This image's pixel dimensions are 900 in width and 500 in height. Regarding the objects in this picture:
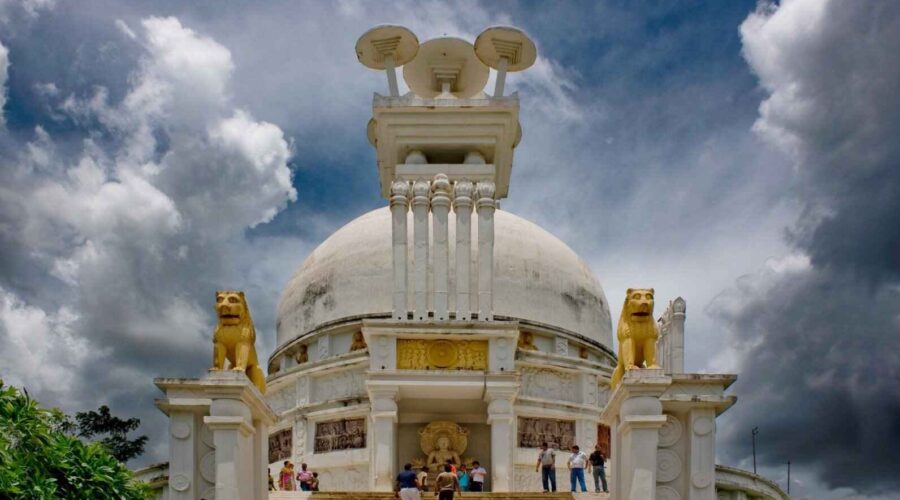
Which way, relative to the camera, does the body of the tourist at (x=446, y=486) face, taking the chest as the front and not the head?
away from the camera

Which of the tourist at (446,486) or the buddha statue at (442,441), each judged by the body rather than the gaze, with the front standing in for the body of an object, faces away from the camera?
the tourist

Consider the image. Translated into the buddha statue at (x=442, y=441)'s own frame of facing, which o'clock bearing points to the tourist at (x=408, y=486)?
The tourist is roughly at 12 o'clock from the buddha statue.

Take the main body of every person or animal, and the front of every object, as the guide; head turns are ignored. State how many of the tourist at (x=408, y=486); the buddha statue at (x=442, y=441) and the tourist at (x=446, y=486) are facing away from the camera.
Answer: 2

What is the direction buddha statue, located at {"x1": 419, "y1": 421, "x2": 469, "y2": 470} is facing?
toward the camera

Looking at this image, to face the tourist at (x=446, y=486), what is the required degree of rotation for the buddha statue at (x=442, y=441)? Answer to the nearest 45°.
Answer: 0° — it already faces them

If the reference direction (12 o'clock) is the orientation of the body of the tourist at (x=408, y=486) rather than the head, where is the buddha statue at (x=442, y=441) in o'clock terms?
The buddha statue is roughly at 12 o'clock from the tourist.

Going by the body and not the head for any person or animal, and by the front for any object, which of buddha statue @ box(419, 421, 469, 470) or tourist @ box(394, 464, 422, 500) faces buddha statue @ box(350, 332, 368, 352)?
the tourist

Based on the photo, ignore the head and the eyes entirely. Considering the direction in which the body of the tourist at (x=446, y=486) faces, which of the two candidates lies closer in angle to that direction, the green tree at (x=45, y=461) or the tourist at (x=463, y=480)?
the tourist

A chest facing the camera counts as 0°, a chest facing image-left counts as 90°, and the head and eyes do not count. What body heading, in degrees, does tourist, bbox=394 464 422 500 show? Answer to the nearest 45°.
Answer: approximately 180°

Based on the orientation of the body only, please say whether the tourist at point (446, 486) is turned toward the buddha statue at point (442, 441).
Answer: yes

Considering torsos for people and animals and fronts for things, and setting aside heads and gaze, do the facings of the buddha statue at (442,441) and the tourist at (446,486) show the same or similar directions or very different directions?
very different directions
